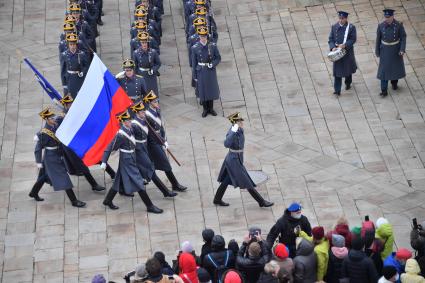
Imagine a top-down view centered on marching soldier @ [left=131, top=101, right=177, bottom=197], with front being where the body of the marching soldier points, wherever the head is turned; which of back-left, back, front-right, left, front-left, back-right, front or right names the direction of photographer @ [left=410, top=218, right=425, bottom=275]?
front

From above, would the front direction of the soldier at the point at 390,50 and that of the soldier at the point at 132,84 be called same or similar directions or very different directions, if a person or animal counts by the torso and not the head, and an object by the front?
same or similar directions

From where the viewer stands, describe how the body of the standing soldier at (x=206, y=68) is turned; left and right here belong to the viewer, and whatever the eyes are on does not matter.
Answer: facing the viewer

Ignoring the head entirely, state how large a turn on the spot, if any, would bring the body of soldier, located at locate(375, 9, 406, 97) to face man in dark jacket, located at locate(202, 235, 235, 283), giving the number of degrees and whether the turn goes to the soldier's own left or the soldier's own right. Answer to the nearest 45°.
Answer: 0° — they already face them

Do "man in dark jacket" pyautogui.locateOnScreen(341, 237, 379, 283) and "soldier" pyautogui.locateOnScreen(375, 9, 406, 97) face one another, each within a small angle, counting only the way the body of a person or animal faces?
yes

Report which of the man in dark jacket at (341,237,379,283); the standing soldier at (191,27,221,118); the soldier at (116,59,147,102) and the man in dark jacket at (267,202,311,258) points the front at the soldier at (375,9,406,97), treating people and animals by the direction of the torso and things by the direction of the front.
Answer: the man in dark jacket at (341,237,379,283)

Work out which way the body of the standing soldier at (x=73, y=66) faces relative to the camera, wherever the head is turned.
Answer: toward the camera

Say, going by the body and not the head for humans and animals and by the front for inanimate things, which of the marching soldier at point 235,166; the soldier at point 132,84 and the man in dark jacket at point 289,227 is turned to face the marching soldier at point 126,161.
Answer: the soldier

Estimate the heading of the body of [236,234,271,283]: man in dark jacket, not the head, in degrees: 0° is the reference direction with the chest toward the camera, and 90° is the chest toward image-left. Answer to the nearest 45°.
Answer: approximately 180°

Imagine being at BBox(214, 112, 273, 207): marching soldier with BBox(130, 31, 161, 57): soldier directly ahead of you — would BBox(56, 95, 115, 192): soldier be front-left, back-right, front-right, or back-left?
front-left

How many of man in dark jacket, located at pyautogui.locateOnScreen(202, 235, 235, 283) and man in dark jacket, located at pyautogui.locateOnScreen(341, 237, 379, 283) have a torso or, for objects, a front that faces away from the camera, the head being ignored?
2

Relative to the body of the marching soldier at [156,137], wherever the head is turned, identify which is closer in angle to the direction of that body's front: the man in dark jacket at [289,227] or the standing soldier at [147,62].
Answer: the man in dark jacket

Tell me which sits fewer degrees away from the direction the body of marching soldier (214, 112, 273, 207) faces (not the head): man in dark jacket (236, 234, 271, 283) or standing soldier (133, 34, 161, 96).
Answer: the man in dark jacket

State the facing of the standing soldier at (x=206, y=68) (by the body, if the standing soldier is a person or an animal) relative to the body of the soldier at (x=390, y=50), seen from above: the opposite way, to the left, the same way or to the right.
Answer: the same way
